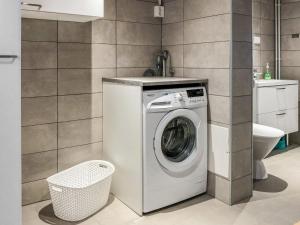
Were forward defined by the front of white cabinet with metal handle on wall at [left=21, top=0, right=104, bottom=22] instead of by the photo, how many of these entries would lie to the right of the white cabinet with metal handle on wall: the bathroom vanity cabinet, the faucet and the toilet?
0

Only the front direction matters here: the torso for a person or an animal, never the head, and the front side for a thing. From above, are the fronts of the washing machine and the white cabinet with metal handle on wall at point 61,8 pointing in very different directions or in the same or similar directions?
same or similar directions

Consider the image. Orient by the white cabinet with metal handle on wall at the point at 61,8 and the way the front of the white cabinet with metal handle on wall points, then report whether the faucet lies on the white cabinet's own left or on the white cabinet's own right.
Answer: on the white cabinet's own left

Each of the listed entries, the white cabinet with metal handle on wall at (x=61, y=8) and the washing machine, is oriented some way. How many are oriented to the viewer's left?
0

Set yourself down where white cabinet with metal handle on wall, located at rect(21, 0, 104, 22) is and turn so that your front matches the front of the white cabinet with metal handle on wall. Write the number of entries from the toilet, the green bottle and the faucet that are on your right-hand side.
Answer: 0

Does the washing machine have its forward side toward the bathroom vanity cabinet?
no

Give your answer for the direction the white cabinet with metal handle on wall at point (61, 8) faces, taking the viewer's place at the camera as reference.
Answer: facing the viewer and to the right of the viewer
